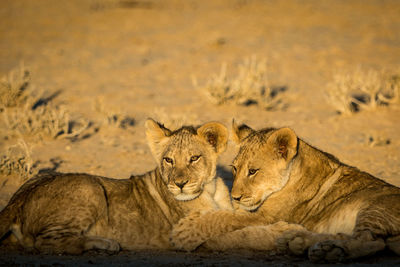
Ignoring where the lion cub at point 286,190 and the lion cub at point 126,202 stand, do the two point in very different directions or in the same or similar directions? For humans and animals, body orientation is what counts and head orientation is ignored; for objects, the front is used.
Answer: very different directions

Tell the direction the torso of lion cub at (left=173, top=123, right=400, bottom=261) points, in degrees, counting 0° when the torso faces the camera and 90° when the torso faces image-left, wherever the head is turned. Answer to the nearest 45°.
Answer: approximately 90°

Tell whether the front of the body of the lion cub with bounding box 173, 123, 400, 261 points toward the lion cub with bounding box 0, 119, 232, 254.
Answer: yes

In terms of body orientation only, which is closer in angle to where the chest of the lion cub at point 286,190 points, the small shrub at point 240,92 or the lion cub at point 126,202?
the lion cub

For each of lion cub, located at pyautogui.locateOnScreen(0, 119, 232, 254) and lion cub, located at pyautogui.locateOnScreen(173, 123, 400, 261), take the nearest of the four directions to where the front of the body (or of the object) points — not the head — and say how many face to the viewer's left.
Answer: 1

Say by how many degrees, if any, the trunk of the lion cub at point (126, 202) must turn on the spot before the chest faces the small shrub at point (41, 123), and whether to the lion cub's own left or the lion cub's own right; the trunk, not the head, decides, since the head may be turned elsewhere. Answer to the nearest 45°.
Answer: approximately 90° to the lion cub's own left

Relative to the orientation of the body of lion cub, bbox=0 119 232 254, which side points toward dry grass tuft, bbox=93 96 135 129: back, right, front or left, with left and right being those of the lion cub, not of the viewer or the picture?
left

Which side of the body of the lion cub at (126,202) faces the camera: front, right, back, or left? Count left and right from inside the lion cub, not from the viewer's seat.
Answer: right

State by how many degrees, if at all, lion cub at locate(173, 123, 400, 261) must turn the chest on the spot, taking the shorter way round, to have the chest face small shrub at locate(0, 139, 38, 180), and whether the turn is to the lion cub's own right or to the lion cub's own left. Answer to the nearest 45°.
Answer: approximately 45° to the lion cub's own right

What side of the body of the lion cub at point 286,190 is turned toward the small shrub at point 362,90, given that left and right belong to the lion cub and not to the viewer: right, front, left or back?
right
